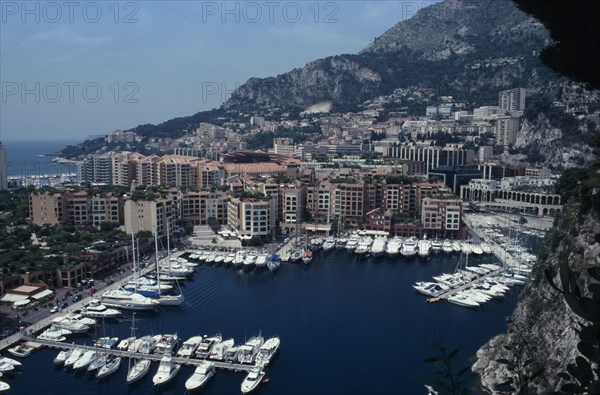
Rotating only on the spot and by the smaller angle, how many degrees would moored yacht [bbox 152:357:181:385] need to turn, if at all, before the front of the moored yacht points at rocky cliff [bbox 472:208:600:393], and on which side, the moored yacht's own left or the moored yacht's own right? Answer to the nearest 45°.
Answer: approximately 90° to the moored yacht's own left

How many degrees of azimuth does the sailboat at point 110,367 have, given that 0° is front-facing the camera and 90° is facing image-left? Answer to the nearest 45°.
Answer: approximately 45°

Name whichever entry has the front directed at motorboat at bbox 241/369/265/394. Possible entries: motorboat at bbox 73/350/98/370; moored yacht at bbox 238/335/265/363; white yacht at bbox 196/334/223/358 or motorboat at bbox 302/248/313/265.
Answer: motorboat at bbox 302/248/313/265

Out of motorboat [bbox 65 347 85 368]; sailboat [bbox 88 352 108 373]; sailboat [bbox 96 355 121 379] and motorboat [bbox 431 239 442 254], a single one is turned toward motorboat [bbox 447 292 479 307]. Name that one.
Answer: motorboat [bbox 431 239 442 254]

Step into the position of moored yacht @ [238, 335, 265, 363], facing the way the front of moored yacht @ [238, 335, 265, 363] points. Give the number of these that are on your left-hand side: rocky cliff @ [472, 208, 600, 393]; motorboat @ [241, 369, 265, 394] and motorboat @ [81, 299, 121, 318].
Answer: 1

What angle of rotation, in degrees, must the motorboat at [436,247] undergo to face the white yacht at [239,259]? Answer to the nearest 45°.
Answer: approximately 45° to its right

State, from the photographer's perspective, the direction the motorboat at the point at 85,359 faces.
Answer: facing the viewer and to the left of the viewer

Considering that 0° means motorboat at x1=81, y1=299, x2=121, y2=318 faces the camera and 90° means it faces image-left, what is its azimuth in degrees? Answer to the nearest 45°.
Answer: approximately 270°

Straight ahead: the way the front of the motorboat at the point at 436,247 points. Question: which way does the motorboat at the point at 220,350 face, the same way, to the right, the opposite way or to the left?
the opposite way

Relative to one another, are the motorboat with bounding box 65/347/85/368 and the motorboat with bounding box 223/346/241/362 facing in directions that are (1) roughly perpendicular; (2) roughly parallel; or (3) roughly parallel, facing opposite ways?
roughly parallel, facing opposite ways

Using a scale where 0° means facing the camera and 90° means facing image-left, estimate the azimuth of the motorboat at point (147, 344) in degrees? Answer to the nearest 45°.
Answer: approximately 225°

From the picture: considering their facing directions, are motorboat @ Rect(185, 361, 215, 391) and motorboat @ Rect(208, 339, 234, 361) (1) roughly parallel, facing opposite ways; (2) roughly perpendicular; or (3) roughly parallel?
roughly parallel, facing opposite ways

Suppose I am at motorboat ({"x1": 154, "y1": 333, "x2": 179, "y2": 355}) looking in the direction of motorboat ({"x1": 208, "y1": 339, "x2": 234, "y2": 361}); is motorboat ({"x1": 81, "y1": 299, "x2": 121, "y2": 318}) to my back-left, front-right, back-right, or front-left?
back-left

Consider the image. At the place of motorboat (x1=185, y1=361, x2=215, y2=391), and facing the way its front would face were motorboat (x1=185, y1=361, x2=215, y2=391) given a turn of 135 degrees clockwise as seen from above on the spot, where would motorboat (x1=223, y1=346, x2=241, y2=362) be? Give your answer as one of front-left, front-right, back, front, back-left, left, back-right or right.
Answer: front-right

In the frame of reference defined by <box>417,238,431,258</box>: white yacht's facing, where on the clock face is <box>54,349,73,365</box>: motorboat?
The motorboat is roughly at 1 o'clock from the white yacht.

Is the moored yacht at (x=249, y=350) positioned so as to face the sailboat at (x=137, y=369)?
no

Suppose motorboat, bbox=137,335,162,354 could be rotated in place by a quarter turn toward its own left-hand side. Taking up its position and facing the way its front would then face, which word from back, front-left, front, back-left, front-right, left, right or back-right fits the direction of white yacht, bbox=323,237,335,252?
right

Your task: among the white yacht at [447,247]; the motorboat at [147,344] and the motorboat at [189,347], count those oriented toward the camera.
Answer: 1

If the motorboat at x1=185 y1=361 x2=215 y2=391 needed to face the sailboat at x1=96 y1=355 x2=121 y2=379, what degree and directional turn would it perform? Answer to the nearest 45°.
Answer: approximately 90° to its right

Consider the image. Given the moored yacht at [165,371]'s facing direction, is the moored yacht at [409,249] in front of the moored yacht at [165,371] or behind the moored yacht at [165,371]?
behind

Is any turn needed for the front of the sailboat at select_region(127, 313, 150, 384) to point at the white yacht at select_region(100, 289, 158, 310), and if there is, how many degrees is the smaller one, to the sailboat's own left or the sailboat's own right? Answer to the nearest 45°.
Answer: approximately 135° to the sailboat's own right

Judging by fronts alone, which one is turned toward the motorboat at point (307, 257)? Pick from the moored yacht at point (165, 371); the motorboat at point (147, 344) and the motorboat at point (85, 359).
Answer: the motorboat at point (147, 344)
